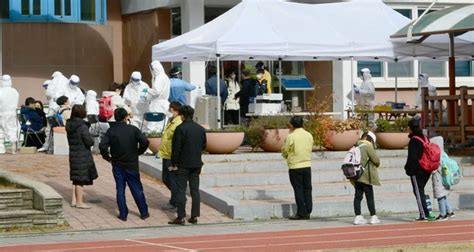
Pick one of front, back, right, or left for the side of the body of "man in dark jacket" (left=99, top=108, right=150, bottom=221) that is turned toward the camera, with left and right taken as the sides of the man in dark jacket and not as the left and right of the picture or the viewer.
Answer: back

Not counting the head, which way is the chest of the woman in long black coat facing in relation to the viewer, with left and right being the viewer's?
facing away from the viewer and to the right of the viewer

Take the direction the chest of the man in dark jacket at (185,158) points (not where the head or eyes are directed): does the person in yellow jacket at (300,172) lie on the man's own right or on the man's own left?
on the man's own right

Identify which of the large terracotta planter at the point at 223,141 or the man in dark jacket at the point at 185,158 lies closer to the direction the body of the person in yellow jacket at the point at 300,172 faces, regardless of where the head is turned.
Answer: the large terracotta planter

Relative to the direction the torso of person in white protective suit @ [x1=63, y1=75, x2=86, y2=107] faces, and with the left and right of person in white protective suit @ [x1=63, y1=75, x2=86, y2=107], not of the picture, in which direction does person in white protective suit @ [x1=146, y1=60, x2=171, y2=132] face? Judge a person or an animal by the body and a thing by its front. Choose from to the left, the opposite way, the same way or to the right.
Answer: to the right

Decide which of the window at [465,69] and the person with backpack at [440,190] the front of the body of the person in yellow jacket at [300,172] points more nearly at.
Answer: the window

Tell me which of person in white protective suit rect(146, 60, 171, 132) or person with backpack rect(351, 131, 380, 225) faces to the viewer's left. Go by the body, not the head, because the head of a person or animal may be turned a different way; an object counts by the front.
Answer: the person in white protective suit

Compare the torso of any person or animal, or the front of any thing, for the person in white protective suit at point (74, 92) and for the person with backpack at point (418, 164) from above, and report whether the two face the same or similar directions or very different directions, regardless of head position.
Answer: very different directions
